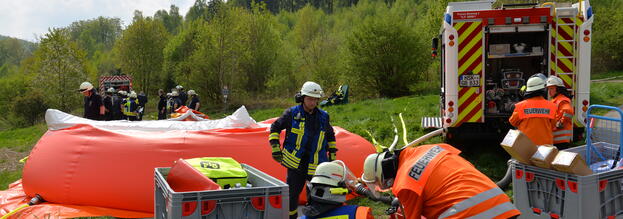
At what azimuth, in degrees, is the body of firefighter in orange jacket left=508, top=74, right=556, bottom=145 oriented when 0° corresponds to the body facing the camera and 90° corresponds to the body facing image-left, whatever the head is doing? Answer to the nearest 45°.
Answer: approximately 180°

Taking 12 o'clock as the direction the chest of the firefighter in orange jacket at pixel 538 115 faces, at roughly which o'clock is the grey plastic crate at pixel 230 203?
The grey plastic crate is roughly at 7 o'clock from the firefighter in orange jacket.

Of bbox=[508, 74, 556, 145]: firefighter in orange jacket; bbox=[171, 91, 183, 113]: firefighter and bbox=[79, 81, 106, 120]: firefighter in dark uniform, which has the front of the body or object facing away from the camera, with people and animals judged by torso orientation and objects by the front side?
the firefighter in orange jacket

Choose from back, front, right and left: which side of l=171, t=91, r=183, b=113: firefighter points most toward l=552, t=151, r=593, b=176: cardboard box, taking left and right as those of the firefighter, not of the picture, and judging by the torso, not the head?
left

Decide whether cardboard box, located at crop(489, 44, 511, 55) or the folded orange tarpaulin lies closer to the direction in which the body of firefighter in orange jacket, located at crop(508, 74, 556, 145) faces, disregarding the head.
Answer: the cardboard box

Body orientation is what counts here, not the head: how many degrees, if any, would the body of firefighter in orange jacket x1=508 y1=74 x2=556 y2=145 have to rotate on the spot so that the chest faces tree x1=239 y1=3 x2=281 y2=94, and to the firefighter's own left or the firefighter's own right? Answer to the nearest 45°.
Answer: approximately 45° to the firefighter's own left

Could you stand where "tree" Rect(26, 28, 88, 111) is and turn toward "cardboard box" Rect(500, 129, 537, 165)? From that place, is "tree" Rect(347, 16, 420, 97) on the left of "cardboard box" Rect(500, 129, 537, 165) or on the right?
left

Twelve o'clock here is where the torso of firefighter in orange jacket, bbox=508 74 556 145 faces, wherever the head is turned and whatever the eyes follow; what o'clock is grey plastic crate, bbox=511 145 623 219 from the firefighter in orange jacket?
The grey plastic crate is roughly at 6 o'clock from the firefighter in orange jacket.

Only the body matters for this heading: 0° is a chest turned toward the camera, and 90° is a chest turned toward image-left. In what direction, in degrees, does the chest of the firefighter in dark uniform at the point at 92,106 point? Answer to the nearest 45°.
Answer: approximately 45°
